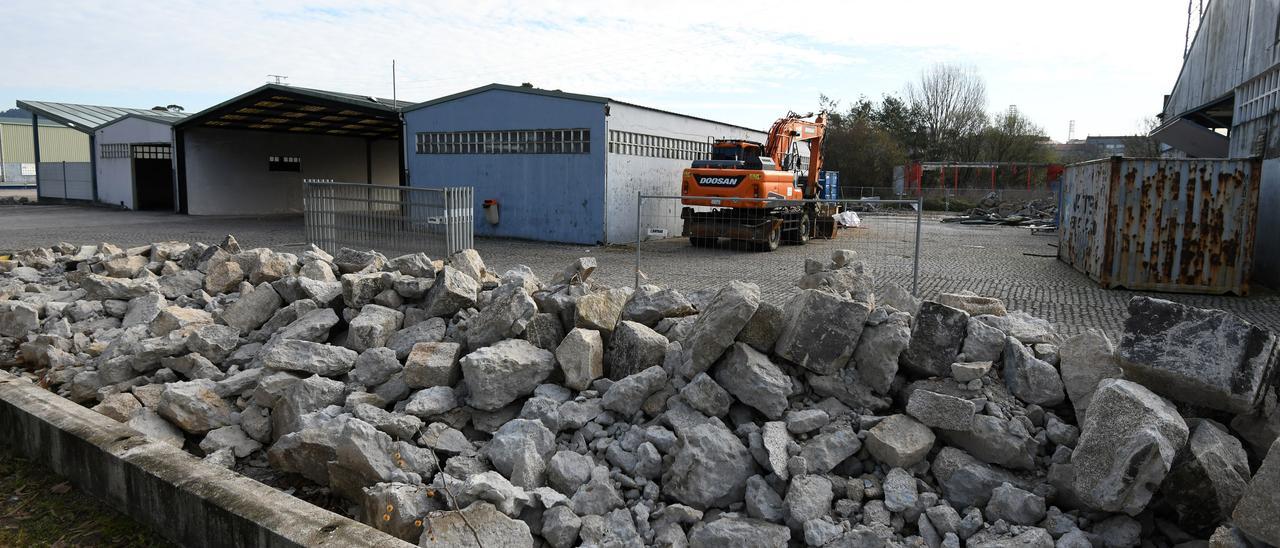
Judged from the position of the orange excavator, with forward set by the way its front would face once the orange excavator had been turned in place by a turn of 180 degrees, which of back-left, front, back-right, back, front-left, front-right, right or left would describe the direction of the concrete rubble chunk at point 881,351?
front-left

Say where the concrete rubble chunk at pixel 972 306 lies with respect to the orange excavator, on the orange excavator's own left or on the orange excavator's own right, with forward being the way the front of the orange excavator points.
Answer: on the orange excavator's own right

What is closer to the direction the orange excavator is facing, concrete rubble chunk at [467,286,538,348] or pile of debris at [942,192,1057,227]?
the pile of debris

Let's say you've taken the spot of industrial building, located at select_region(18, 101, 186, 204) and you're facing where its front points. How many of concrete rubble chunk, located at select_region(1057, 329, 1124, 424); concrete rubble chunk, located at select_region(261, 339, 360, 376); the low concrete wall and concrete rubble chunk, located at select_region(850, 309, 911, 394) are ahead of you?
4

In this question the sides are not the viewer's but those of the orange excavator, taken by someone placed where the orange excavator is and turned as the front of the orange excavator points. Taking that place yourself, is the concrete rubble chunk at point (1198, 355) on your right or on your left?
on your right

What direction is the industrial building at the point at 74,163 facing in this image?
toward the camera

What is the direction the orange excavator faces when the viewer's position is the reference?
facing away from the viewer and to the right of the viewer

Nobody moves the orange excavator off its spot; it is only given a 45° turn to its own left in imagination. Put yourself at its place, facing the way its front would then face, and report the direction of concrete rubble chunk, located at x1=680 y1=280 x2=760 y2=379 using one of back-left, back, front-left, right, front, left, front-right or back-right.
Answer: back

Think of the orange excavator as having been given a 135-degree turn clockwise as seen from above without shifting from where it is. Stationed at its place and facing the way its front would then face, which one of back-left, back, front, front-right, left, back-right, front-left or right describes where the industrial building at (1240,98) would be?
left

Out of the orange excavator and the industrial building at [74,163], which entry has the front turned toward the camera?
the industrial building

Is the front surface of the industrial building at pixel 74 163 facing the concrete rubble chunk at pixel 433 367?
yes

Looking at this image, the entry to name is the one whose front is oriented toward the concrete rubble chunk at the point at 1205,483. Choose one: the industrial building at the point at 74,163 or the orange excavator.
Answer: the industrial building

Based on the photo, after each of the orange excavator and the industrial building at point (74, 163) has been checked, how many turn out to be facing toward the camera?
1

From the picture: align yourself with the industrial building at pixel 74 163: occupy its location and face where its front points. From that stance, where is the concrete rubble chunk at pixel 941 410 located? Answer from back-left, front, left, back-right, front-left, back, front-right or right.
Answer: front

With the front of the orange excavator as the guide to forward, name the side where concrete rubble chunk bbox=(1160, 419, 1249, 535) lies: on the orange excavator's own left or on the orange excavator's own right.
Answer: on the orange excavator's own right

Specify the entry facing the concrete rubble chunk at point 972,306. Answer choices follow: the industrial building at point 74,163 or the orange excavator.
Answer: the industrial building

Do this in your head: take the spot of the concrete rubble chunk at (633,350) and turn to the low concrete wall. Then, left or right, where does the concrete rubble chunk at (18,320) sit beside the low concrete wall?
right

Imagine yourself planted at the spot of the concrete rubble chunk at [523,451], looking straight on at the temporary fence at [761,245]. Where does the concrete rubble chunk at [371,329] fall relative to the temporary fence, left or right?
left
